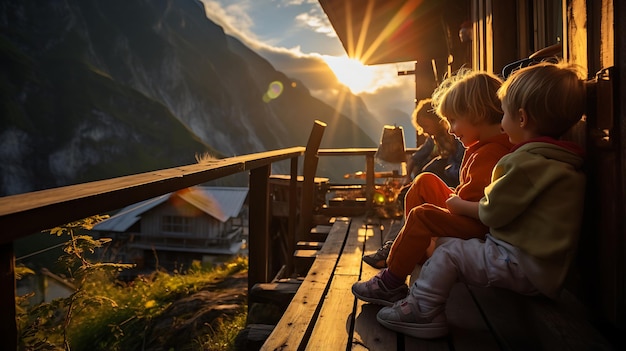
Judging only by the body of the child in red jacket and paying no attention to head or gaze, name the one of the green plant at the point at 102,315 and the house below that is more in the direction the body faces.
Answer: the green plant

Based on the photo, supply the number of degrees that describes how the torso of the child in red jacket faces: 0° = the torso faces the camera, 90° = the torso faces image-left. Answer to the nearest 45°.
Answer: approximately 90°

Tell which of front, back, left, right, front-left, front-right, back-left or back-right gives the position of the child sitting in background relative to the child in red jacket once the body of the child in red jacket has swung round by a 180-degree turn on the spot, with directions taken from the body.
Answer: left

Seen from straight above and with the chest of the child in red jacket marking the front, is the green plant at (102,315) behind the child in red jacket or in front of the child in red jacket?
in front

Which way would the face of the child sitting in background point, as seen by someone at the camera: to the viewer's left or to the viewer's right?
to the viewer's left

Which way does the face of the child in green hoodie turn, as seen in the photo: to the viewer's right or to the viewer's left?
to the viewer's left

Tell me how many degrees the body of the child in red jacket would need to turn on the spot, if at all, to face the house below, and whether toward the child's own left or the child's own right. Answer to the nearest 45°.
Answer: approximately 45° to the child's own right

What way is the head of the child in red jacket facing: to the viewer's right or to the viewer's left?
to the viewer's left
